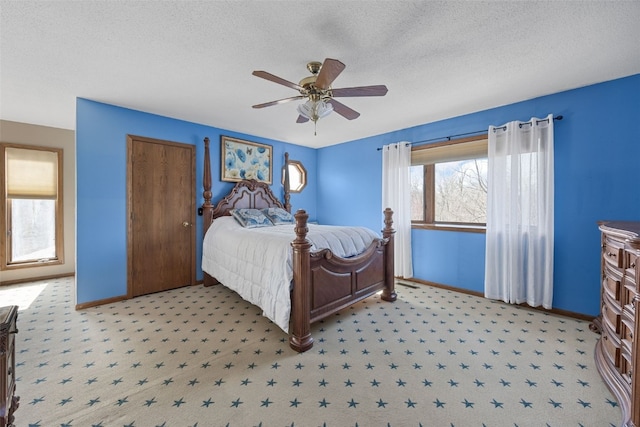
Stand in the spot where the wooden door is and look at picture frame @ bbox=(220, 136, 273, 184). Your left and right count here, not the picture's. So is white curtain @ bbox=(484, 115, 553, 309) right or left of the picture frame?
right

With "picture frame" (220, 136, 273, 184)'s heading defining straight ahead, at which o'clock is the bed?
The bed is roughly at 1 o'clock from the picture frame.

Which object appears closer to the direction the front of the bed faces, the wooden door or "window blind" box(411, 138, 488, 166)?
the window blind

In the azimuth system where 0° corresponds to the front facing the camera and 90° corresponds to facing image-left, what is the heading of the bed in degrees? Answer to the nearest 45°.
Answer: approximately 315°

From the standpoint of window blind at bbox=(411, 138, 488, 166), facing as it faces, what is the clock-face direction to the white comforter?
The white comforter is roughly at 12 o'clock from the window blind.

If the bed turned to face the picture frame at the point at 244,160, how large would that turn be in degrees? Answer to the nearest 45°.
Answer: approximately 180°

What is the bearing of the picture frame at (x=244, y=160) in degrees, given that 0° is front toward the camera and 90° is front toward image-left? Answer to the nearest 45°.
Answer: approximately 315°
